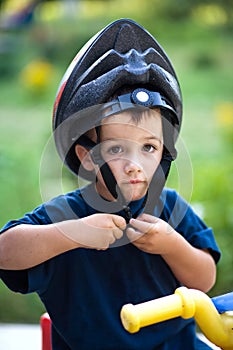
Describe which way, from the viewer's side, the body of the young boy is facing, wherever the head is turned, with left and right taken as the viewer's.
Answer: facing the viewer

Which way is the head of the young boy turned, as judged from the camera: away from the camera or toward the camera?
toward the camera
